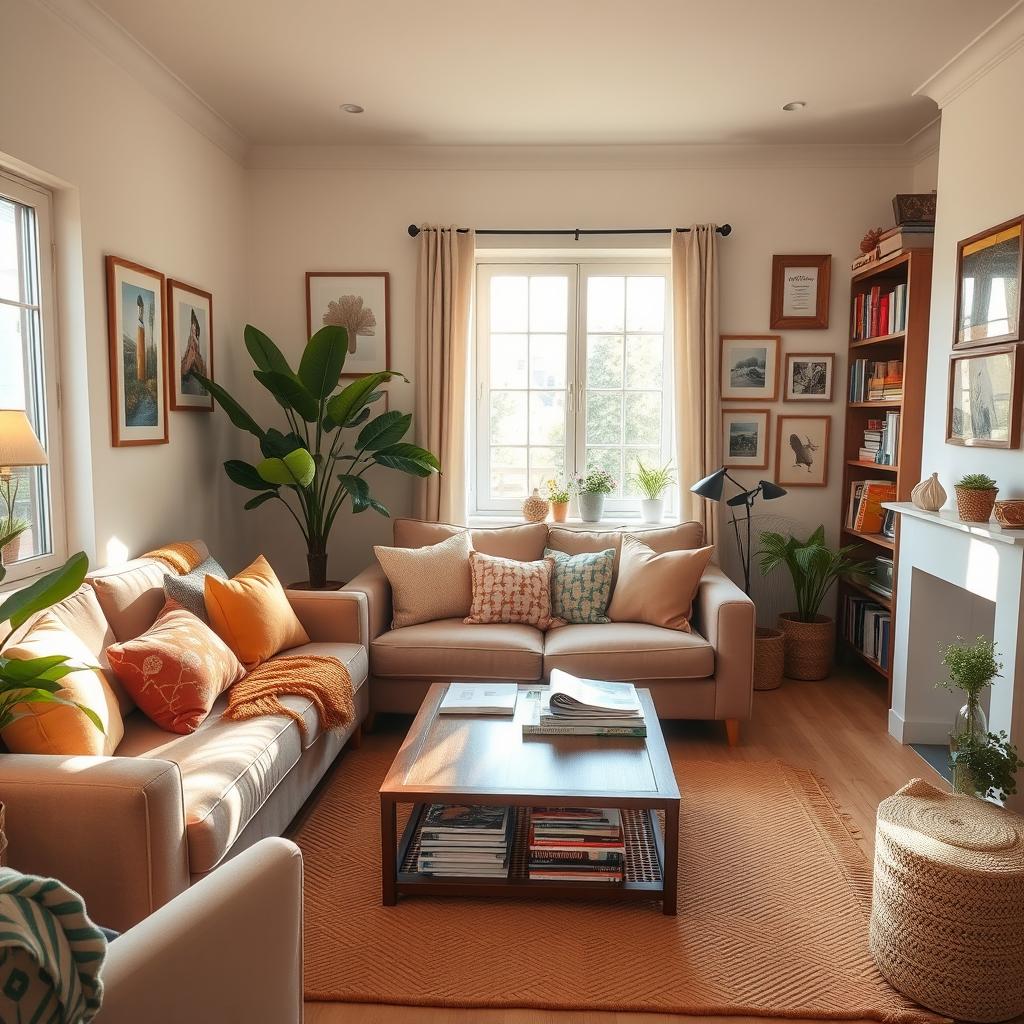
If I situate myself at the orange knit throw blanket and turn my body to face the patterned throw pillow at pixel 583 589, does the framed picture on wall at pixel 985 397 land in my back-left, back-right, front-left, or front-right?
front-right

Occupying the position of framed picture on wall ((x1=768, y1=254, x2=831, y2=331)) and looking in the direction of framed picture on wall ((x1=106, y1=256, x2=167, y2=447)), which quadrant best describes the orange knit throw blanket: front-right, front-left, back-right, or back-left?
front-left

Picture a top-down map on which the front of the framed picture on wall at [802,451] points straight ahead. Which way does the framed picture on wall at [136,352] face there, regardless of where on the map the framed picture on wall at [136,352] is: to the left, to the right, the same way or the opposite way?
to the left

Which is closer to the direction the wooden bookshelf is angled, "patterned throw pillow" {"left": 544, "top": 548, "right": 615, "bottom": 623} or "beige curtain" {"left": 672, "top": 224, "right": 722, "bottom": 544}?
the patterned throw pillow

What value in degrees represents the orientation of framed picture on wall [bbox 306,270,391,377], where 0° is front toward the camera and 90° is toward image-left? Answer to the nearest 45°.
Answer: approximately 0°

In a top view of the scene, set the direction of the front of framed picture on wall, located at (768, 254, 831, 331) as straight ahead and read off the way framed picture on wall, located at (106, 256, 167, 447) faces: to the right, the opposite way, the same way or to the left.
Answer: to the left

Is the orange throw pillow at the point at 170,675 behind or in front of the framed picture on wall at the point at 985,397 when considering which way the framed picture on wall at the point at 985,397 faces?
in front

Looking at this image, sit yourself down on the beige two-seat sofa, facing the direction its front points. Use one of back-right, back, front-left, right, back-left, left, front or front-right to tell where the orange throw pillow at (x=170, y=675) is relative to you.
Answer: front-right

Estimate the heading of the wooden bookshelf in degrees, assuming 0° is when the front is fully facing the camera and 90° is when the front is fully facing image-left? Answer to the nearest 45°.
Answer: approximately 45°

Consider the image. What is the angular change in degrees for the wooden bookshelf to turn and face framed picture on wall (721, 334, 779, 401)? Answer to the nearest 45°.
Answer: approximately 45° to its right

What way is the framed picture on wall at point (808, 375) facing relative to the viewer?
toward the camera

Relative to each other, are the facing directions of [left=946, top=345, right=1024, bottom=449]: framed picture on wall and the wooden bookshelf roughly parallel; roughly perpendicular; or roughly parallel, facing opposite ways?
roughly parallel

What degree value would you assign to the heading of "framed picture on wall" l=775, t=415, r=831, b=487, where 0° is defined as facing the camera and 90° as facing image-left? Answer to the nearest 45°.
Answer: approximately 0°

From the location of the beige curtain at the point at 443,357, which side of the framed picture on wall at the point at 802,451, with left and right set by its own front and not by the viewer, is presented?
right

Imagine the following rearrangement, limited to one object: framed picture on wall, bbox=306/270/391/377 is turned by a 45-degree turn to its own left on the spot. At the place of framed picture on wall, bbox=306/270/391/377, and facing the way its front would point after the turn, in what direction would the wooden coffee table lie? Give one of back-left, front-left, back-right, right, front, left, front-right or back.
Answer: front-right

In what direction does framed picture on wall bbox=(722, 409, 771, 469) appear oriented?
toward the camera

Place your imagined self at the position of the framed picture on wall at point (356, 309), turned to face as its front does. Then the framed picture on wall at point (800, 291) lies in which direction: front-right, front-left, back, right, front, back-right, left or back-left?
left

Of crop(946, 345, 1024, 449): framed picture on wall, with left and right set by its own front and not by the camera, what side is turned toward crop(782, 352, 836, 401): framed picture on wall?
right

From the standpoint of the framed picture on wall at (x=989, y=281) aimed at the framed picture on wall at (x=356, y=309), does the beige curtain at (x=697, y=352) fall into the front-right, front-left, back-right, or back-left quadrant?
front-right
